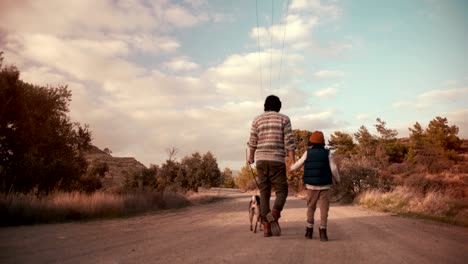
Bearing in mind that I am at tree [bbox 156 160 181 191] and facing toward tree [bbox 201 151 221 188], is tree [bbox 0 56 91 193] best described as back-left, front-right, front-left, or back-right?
back-right

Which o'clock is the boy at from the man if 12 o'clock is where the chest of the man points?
The boy is roughly at 4 o'clock from the man.

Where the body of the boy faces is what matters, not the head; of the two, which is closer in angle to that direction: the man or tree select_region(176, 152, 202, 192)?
the tree

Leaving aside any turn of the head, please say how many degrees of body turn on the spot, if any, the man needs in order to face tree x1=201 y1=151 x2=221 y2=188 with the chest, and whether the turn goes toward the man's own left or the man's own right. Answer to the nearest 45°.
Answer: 0° — they already face it

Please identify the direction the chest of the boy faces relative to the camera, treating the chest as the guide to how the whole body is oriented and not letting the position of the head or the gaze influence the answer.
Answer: away from the camera

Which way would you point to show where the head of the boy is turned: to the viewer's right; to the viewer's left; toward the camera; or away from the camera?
away from the camera

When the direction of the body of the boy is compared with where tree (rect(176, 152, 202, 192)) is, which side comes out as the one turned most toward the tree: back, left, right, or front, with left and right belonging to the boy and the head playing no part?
front

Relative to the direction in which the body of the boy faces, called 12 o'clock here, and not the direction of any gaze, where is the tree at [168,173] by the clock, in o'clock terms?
The tree is roughly at 11 o'clock from the boy.

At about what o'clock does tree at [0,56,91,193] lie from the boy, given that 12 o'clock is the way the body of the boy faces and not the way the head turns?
The tree is roughly at 10 o'clock from the boy.

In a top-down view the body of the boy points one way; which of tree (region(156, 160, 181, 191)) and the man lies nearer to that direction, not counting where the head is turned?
the tree

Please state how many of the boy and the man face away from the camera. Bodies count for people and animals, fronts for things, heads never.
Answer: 2

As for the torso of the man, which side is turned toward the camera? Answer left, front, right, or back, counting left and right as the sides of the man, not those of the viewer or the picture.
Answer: back

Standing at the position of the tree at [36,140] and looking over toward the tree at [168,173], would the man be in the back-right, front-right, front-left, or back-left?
back-right

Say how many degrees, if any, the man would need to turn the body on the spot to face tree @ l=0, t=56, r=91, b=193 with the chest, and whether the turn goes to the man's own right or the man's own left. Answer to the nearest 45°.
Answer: approximately 45° to the man's own left

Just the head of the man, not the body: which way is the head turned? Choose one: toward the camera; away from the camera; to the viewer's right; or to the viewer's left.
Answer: away from the camera
